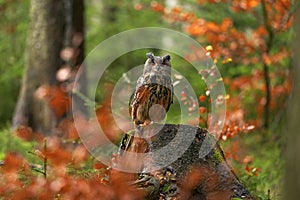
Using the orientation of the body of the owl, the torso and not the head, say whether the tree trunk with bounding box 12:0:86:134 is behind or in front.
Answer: behind

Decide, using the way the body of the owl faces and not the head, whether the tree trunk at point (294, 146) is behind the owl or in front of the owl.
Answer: in front

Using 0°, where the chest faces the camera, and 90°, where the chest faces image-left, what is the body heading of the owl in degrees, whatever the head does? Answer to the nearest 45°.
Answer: approximately 315°
